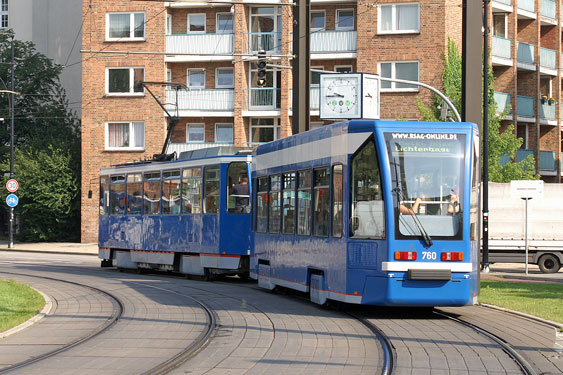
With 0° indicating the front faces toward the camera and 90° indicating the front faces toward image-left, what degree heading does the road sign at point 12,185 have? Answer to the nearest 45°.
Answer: approximately 0°

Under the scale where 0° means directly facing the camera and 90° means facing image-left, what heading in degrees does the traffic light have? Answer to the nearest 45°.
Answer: approximately 0°

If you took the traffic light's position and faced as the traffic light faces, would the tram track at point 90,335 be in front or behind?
in front

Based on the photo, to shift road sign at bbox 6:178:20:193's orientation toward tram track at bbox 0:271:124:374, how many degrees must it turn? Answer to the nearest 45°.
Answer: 0° — it already faces it

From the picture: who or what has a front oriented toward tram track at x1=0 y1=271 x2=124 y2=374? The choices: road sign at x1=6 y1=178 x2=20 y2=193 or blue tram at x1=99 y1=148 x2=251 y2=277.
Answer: the road sign

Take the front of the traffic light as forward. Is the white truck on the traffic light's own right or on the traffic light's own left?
on the traffic light's own left
